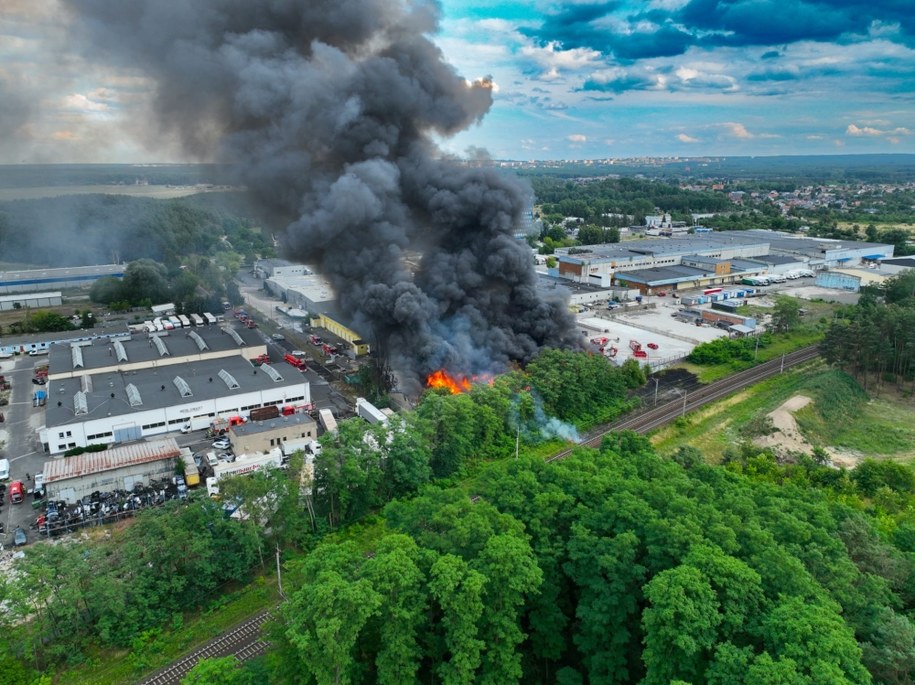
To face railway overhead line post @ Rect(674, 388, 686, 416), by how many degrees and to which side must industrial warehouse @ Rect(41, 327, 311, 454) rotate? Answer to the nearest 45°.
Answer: approximately 90° to its left

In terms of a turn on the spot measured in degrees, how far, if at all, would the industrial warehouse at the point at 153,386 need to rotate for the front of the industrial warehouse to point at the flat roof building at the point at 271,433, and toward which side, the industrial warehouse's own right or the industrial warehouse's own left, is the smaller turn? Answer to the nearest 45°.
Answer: approximately 45° to the industrial warehouse's own left

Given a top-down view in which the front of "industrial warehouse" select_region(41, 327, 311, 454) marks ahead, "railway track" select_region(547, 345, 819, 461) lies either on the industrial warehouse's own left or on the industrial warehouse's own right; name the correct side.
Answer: on the industrial warehouse's own left

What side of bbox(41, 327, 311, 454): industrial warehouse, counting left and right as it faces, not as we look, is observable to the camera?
front

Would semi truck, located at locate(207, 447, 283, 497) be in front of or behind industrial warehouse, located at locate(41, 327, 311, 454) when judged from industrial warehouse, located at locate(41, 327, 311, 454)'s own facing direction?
in front

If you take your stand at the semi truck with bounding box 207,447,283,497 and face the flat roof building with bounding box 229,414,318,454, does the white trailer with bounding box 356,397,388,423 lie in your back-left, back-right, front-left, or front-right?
front-right

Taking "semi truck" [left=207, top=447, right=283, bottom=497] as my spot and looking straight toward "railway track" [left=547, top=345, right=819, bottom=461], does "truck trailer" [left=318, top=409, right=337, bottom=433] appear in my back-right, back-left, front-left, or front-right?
front-left

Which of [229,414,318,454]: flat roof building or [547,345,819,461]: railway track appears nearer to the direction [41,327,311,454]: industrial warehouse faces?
the flat roof building

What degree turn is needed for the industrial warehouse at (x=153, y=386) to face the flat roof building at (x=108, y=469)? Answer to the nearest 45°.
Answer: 0° — it already faces it

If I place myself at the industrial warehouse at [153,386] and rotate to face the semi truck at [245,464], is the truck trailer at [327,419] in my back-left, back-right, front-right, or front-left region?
front-left
